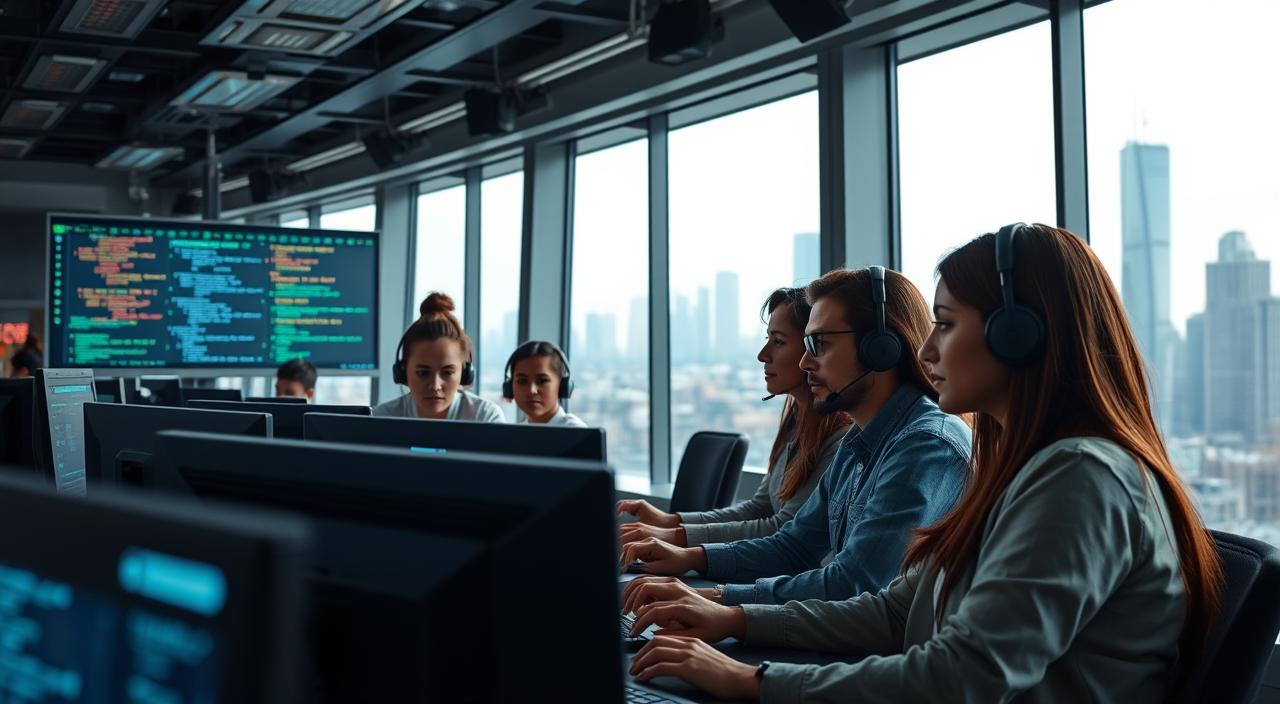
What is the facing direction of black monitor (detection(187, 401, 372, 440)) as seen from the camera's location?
facing away from the viewer

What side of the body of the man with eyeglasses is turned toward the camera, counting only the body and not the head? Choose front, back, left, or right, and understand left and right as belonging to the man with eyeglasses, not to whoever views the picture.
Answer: left

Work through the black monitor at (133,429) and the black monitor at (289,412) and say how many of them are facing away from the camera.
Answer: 2

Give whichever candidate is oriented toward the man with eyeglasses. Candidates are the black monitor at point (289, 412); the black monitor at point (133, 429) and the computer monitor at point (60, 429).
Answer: the computer monitor

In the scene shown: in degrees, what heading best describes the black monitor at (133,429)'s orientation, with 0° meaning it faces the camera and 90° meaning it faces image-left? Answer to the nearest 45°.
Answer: approximately 180°

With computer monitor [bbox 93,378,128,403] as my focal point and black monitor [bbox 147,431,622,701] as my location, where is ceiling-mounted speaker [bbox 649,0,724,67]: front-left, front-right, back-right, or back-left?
front-right

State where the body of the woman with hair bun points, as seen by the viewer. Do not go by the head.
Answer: toward the camera

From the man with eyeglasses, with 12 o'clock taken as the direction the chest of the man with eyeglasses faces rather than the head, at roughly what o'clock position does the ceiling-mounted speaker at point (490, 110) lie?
The ceiling-mounted speaker is roughly at 2 o'clock from the man with eyeglasses.

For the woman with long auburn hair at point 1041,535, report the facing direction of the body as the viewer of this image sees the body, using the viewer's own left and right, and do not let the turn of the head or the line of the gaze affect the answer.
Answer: facing to the left of the viewer

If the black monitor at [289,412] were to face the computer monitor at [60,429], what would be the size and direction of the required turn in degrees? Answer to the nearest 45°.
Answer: approximately 45° to its left

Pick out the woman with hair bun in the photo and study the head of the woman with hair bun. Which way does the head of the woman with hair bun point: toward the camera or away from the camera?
toward the camera

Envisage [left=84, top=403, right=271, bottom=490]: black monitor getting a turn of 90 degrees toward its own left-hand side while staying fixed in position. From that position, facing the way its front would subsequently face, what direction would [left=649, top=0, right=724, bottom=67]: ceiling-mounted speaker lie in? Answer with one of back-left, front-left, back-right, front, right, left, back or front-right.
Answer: back-right

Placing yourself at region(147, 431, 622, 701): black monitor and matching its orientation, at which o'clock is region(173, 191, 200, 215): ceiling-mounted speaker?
The ceiling-mounted speaker is roughly at 10 o'clock from the black monitor.

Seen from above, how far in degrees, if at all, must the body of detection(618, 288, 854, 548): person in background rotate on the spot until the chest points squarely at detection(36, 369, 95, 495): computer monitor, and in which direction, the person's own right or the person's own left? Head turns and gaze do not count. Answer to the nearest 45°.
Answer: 0° — they already face it
